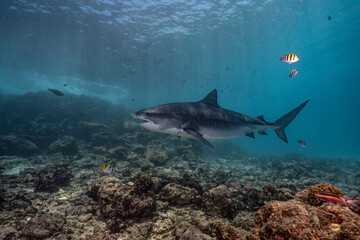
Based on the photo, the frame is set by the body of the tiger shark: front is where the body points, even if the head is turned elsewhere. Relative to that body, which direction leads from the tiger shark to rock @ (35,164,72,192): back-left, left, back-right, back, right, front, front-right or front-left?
front

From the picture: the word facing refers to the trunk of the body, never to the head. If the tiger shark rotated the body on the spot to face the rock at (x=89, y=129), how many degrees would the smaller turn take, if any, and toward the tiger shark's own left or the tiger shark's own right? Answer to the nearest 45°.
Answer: approximately 45° to the tiger shark's own right

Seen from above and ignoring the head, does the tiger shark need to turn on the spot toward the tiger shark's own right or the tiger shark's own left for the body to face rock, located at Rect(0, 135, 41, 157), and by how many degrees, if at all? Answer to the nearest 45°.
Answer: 0° — it already faces it

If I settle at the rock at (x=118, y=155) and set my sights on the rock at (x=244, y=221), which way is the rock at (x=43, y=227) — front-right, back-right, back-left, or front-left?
front-right

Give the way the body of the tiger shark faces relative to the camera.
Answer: to the viewer's left

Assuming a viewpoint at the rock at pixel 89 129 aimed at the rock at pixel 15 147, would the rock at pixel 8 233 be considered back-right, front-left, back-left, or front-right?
front-left

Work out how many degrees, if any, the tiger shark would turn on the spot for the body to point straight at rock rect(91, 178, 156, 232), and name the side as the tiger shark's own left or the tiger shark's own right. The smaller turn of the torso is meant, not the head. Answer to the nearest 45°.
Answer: approximately 45° to the tiger shark's own left

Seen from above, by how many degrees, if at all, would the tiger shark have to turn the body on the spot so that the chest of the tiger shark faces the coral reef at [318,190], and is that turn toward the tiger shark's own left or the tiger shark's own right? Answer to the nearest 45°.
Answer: approximately 135° to the tiger shark's own left

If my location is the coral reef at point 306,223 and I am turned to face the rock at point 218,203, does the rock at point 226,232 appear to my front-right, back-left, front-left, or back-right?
front-left
